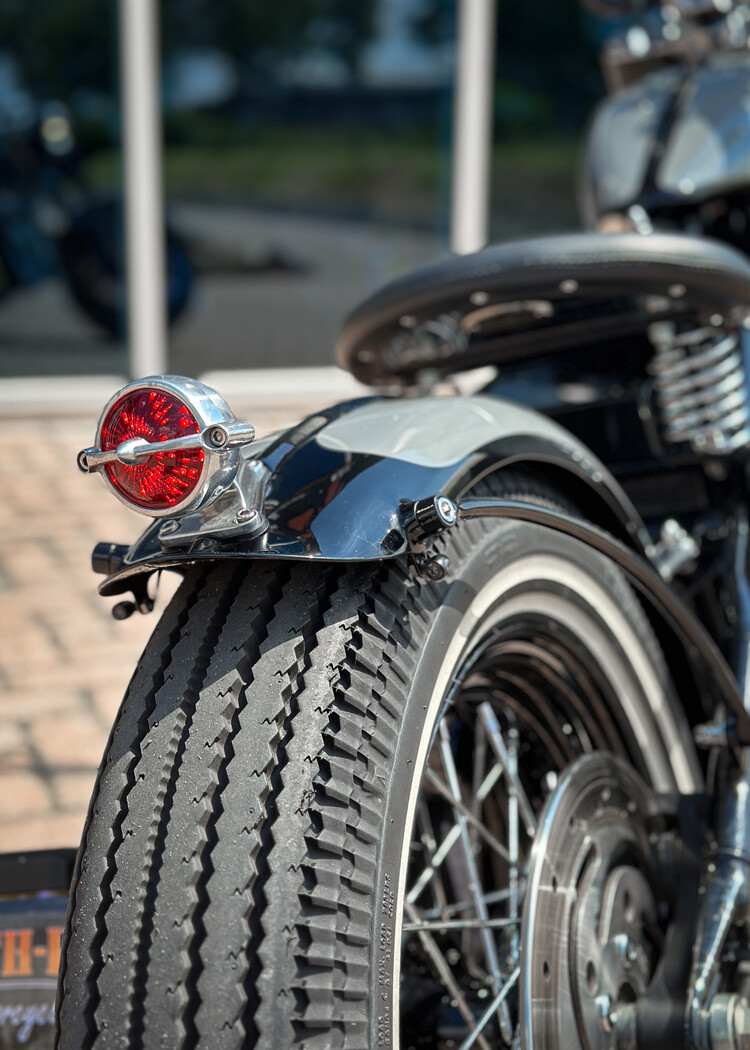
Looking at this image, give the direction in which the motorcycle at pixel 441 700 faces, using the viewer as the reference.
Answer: facing away from the viewer and to the right of the viewer

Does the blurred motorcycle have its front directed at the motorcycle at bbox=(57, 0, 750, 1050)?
no

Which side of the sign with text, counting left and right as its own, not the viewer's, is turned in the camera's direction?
front

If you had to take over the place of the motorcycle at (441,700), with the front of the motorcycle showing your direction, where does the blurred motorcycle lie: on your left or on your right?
on your left
